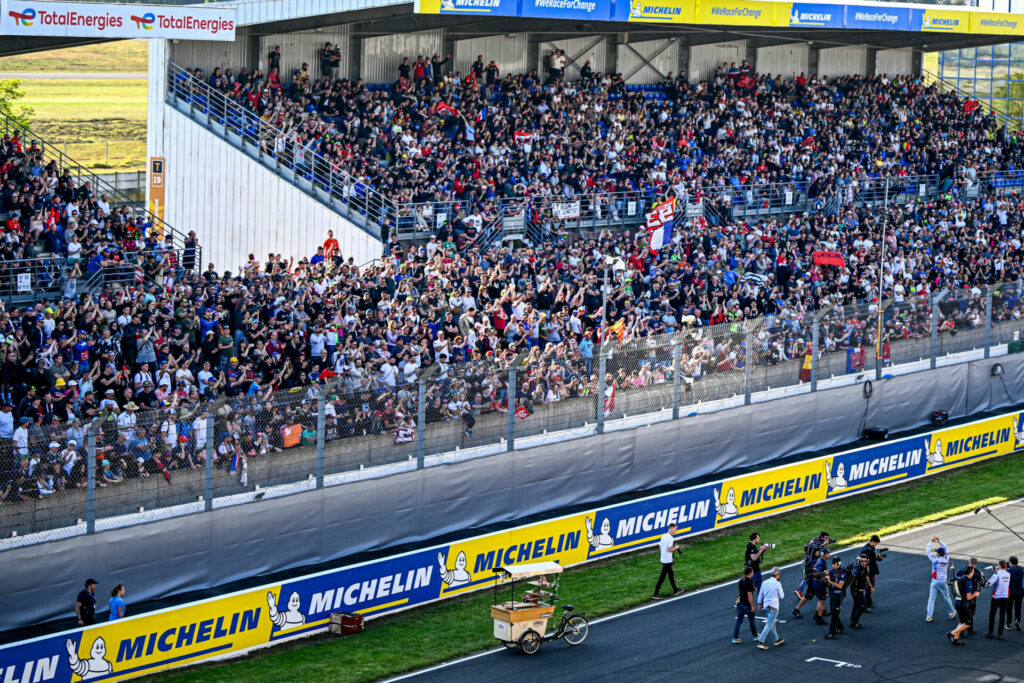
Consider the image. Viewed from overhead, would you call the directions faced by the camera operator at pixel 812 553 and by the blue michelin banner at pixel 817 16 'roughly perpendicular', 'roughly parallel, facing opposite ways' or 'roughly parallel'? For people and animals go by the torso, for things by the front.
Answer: roughly perpendicular

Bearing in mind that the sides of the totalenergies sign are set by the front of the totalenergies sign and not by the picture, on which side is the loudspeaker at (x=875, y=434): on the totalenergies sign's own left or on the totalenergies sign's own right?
on the totalenergies sign's own left

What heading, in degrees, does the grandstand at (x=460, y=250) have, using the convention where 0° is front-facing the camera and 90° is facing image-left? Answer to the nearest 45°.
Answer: approximately 315°

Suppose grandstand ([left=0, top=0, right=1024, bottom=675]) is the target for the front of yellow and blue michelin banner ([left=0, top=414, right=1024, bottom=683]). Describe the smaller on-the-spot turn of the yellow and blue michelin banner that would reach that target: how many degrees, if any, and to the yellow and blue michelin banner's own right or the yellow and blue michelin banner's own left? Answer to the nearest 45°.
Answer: approximately 135° to the yellow and blue michelin banner's own left

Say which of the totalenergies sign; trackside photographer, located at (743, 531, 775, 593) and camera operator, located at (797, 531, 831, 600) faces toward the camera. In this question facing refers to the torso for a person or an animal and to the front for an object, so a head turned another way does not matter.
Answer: the totalenergies sign

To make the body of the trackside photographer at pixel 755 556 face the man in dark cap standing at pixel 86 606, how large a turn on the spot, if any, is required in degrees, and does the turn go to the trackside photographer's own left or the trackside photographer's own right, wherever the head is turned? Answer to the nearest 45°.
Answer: approximately 135° to the trackside photographer's own right

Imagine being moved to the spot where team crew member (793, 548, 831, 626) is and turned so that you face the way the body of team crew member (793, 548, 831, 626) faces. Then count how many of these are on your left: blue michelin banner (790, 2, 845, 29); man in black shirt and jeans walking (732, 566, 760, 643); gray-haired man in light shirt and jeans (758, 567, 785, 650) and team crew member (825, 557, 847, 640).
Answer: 1

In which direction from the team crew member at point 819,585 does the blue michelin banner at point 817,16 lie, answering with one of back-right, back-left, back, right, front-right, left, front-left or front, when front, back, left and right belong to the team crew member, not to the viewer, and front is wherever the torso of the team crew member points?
left

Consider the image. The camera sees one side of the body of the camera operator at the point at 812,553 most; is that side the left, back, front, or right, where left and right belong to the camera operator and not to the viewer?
right

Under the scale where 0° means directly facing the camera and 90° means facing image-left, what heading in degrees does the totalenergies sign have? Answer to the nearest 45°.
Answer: approximately 0°

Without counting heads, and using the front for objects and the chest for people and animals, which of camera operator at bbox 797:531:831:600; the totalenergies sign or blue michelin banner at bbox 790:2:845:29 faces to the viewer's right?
the camera operator

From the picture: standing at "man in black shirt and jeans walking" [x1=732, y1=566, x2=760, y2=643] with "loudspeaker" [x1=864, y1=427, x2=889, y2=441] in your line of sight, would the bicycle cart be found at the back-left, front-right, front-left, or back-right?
back-left

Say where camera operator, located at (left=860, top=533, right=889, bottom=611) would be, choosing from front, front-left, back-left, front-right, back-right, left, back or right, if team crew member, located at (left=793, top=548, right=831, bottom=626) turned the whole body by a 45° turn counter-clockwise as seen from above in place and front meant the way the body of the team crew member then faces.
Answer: front
